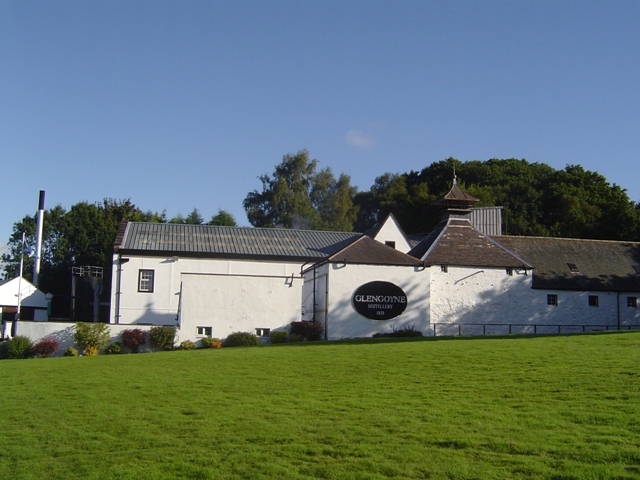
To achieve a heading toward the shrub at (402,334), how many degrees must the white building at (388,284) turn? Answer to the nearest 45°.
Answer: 0° — it already faces it

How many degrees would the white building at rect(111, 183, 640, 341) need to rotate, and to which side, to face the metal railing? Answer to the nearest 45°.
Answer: approximately 90° to its left

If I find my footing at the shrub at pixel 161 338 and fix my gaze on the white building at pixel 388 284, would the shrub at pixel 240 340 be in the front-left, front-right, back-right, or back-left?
front-right

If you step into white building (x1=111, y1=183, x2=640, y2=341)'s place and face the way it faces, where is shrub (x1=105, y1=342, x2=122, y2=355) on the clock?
The shrub is roughly at 2 o'clock from the white building.

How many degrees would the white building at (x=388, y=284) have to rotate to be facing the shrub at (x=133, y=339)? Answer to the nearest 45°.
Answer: approximately 45° to its right

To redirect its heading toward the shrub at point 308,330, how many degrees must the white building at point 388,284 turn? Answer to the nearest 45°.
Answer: approximately 45° to its right

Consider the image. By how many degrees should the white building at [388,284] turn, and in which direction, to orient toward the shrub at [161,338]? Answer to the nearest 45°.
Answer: approximately 45° to its right

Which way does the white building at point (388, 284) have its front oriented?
toward the camera
